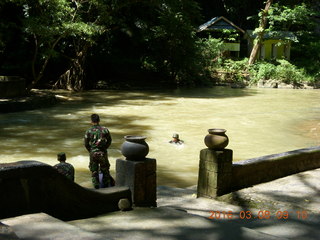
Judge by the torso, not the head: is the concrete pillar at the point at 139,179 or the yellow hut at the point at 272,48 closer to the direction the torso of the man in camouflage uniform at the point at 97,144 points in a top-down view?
the yellow hut

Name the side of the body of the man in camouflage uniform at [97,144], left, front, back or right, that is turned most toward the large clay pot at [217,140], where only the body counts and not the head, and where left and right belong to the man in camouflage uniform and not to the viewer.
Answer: right

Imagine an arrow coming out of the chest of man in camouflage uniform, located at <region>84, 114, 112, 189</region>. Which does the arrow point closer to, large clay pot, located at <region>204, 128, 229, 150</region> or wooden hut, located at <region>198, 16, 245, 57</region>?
the wooden hut

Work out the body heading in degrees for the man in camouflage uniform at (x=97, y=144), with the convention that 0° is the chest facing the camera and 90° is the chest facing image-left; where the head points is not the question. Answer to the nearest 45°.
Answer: approximately 180°

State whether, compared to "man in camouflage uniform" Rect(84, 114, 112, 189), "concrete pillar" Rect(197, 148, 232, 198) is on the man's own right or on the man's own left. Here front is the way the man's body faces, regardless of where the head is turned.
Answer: on the man's own right

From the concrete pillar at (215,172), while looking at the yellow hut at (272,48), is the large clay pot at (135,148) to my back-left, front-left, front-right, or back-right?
back-left

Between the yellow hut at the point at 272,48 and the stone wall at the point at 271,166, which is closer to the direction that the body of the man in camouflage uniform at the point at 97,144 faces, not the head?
the yellow hut

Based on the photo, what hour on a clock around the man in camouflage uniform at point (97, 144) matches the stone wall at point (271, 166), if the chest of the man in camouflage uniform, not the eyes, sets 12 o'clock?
The stone wall is roughly at 3 o'clock from the man in camouflage uniform.
